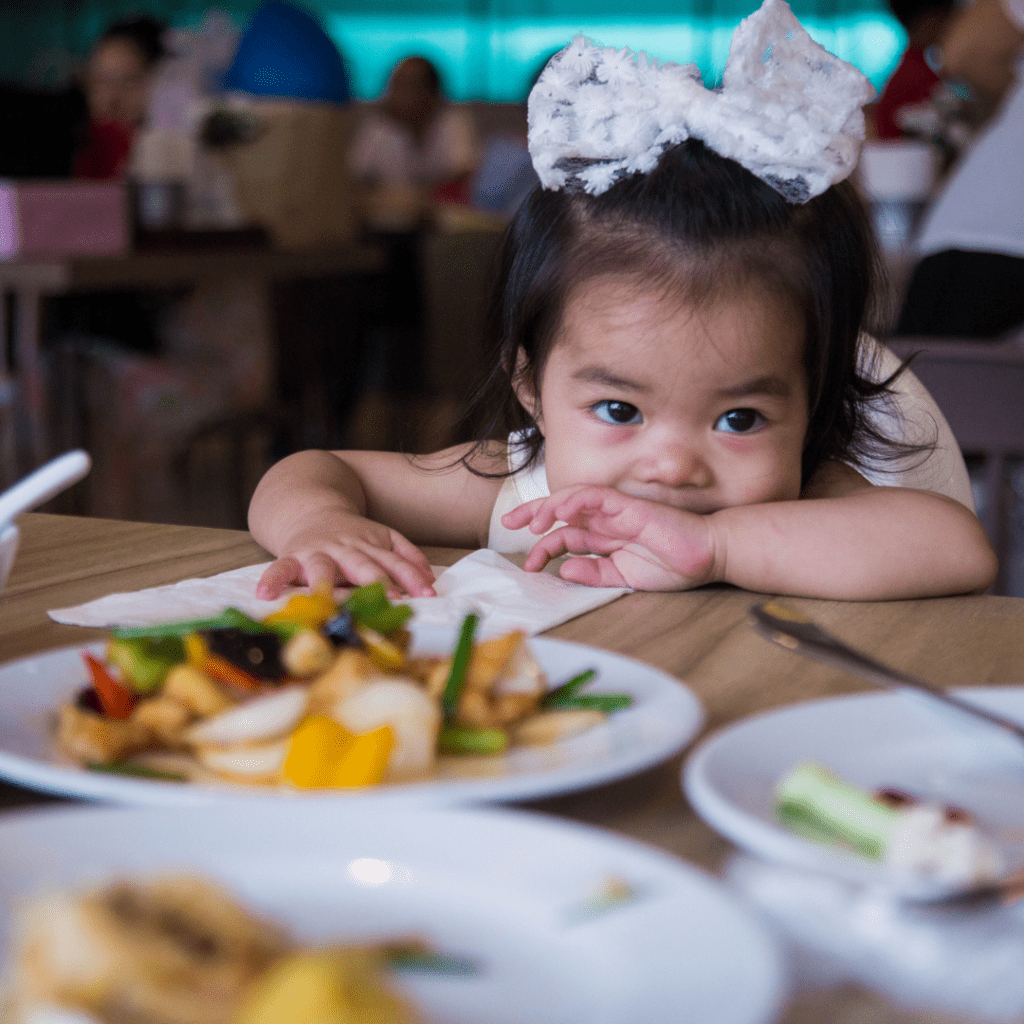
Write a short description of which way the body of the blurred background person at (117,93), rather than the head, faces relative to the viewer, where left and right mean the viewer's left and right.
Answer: facing the viewer and to the left of the viewer

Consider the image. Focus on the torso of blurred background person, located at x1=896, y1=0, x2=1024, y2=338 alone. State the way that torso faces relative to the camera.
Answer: to the viewer's left

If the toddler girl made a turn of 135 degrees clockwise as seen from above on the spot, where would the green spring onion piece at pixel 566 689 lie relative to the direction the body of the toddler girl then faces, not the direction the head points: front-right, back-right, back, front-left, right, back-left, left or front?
back-left

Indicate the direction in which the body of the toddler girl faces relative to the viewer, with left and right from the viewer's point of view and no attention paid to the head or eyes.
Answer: facing the viewer

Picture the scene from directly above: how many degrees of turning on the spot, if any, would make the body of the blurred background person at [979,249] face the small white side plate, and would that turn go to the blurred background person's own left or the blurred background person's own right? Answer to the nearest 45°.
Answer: approximately 90° to the blurred background person's own left

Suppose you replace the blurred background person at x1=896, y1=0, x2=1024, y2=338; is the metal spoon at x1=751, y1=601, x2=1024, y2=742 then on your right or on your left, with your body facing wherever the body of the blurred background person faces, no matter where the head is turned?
on your left

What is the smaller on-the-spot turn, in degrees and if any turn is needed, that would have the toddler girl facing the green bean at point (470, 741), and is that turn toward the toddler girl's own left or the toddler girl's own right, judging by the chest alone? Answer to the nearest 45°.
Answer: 0° — they already face it

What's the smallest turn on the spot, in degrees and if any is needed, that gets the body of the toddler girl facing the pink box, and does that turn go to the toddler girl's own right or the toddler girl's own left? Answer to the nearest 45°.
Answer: approximately 135° to the toddler girl's own right

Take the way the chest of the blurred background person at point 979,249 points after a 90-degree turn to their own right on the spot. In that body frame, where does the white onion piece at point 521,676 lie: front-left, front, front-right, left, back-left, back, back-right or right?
back

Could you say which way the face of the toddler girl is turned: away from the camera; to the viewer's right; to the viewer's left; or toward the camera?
toward the camera

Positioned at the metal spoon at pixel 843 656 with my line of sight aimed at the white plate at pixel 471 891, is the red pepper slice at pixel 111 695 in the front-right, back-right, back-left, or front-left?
front-right

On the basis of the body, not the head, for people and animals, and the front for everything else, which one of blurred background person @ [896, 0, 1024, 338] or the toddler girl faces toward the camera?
the toddler girl

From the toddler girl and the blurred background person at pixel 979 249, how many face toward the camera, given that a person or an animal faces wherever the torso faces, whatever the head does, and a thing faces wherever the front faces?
1
